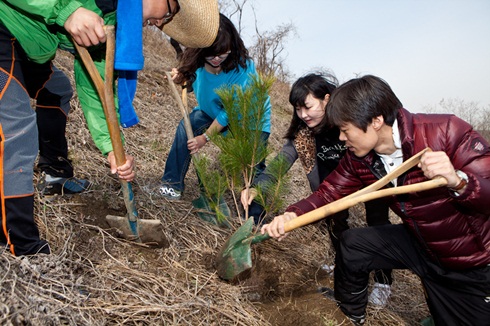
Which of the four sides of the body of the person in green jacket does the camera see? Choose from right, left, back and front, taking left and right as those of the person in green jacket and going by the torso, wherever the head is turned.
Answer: right

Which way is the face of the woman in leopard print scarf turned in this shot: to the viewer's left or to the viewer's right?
to the viewer's left

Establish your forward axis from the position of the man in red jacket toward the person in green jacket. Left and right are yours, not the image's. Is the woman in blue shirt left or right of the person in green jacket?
right

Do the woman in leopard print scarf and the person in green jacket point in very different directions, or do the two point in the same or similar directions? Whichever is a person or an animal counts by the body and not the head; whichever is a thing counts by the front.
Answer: very different directions

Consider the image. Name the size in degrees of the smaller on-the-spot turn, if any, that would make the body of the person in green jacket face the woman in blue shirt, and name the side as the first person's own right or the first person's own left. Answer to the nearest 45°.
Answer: approximately 45° to the first person's own left

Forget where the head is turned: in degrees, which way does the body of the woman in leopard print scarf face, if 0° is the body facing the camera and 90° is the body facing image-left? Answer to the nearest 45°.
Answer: approximately 45°

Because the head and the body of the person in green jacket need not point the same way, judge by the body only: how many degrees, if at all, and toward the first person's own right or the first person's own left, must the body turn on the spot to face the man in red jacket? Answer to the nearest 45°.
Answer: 0° — they already face them

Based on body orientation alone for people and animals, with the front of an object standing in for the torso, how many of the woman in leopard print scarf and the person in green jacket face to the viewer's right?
1
